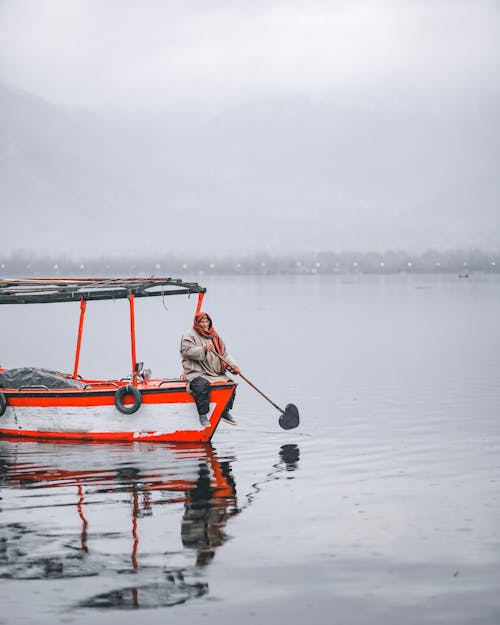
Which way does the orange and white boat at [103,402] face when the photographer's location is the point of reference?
facing to the right of the viewer

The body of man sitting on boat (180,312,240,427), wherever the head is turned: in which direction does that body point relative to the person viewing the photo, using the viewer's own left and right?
facing the viewer and to the right of the viewer
